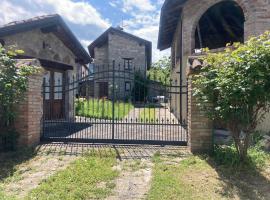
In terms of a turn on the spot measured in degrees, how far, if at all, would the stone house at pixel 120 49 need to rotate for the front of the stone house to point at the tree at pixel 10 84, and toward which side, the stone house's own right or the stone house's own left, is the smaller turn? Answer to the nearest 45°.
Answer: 0° — it already faces it

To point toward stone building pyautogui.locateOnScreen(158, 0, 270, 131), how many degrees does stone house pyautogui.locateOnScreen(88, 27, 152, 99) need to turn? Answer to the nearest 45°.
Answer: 0° — it already faces it

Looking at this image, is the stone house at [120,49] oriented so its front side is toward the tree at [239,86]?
yes

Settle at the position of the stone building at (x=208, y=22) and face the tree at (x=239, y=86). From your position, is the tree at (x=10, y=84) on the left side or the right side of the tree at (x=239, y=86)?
right

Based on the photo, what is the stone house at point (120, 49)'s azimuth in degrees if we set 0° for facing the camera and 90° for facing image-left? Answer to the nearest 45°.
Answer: approximately 0°

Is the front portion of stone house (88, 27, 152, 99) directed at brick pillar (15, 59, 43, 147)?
yes

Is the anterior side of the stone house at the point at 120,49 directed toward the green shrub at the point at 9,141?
yes
